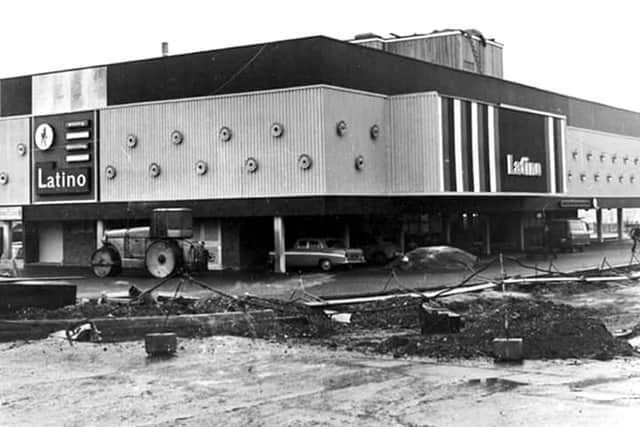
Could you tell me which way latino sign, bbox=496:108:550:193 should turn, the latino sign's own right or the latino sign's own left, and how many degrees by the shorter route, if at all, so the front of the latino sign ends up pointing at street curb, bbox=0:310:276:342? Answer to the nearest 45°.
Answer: approximately 45° to the latino sign's own right

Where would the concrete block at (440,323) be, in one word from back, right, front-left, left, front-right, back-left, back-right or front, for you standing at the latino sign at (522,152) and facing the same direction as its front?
front-right

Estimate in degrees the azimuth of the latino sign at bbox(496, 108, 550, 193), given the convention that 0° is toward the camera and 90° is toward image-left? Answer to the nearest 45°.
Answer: approximately 315°

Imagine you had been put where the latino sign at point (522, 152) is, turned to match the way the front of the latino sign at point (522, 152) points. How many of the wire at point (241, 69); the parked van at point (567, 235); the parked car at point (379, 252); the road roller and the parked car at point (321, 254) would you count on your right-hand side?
4

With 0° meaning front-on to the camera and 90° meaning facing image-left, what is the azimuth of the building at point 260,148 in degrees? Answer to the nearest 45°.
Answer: approximately 315°

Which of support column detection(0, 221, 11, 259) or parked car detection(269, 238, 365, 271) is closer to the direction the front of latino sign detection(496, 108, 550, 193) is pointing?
the parked car
